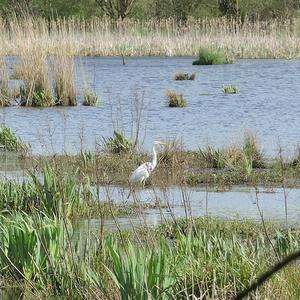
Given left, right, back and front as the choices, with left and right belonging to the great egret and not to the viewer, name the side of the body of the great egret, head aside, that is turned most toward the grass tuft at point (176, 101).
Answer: left

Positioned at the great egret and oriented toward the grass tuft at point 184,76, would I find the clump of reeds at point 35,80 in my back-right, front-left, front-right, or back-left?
front-left

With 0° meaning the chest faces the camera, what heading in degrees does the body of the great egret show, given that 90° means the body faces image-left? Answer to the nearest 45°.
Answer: approximately 270°

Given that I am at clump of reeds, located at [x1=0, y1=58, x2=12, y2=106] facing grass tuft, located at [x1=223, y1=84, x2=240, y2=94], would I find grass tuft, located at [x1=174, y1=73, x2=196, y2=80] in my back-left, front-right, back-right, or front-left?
front-left

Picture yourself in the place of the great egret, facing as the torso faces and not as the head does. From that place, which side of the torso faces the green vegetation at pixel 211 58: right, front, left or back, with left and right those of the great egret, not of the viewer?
left

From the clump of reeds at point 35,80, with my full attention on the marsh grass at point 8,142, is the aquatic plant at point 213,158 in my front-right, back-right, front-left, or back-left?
front-left

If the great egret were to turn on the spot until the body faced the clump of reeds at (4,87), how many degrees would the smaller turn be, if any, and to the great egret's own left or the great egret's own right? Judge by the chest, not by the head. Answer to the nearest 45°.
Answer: approximately 90° to the great egret's own left

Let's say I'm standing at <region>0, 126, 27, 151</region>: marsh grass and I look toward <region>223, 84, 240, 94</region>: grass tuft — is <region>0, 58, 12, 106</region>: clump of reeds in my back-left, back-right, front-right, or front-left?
front-left

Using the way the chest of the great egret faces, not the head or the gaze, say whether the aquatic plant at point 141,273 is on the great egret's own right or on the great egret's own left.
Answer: on the great egret's own right

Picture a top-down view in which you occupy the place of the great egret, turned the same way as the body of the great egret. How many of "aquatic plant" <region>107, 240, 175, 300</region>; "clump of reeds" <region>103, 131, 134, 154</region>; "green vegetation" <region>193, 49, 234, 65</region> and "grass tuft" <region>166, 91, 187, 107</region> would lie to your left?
3

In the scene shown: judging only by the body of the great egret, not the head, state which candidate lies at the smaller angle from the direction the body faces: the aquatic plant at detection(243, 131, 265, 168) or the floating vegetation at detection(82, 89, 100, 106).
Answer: the aquatic plant

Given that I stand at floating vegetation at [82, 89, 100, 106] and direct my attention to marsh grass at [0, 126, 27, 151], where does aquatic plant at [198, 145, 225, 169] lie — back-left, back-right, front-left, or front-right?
front-left

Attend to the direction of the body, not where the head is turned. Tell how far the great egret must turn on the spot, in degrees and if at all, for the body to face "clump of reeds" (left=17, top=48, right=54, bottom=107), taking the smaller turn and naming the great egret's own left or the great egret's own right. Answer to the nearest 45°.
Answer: approximately 90° to the great egret's own left

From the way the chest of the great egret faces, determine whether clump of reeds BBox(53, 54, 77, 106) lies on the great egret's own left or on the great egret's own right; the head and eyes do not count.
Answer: on the great egret's own left

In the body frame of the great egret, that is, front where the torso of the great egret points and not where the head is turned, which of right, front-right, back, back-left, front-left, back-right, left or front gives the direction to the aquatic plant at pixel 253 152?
front-left

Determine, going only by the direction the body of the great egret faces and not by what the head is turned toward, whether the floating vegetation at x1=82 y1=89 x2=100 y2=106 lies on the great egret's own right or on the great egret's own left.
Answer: on the great egret's own left
